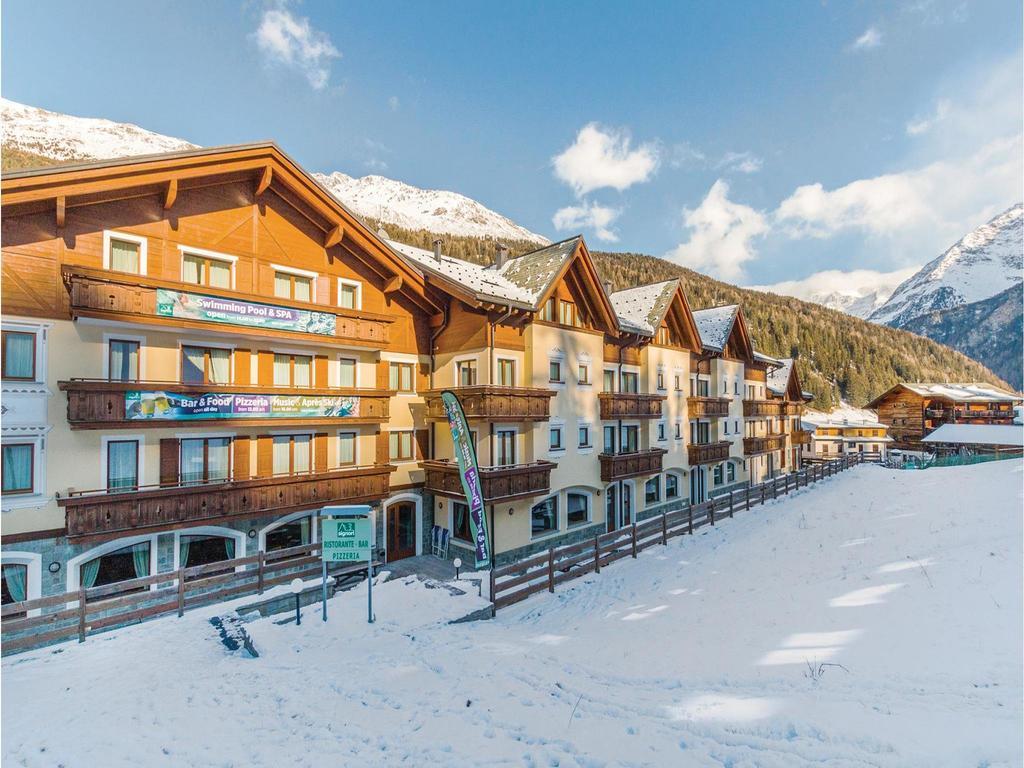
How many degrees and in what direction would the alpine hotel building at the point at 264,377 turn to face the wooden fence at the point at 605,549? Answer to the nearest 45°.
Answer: approximately 45° to its left

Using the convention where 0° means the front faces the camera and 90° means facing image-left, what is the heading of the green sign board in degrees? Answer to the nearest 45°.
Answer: approximately 0°
